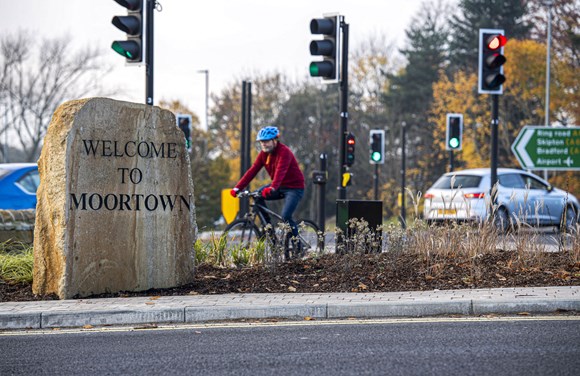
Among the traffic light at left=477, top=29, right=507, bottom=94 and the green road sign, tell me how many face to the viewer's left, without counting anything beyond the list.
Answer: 0

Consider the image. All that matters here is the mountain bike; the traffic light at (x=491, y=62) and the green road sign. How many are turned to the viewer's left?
1

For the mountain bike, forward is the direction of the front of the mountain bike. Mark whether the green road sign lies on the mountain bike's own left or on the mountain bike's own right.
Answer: on the mountain bike's own right

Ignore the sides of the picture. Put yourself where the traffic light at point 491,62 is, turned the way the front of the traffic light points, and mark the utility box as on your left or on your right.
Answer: on your right

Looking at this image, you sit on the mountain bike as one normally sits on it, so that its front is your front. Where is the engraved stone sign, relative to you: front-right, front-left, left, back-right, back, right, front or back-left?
front-left

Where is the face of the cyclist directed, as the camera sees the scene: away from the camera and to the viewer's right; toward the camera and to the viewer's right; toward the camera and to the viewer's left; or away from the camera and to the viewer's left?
toward the camera and to the viewer's left

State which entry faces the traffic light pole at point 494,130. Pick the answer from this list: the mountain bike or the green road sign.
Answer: the green road sign

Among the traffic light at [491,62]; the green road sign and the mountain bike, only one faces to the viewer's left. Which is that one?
the mountain bike

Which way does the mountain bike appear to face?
to the viewer's left

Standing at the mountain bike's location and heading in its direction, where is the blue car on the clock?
The blue car is roughly at 1 o'clock from the mountain bike.

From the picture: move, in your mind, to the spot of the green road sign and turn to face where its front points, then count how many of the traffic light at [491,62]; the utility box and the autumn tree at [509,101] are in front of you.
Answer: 2

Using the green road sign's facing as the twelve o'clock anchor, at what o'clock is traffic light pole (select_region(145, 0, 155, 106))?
The traffic light pole is roughly at 1 o'clock from the green road sign.

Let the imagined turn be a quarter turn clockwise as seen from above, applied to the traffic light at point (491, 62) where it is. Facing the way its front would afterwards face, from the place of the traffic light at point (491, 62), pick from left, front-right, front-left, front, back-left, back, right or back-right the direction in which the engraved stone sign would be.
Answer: front

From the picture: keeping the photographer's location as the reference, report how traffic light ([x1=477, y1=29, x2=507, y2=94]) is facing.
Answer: facing the viewer and to the right of the viewer

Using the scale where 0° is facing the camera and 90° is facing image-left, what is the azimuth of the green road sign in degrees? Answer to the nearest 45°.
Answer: approximately 0°

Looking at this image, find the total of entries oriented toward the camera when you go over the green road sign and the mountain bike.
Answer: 1
